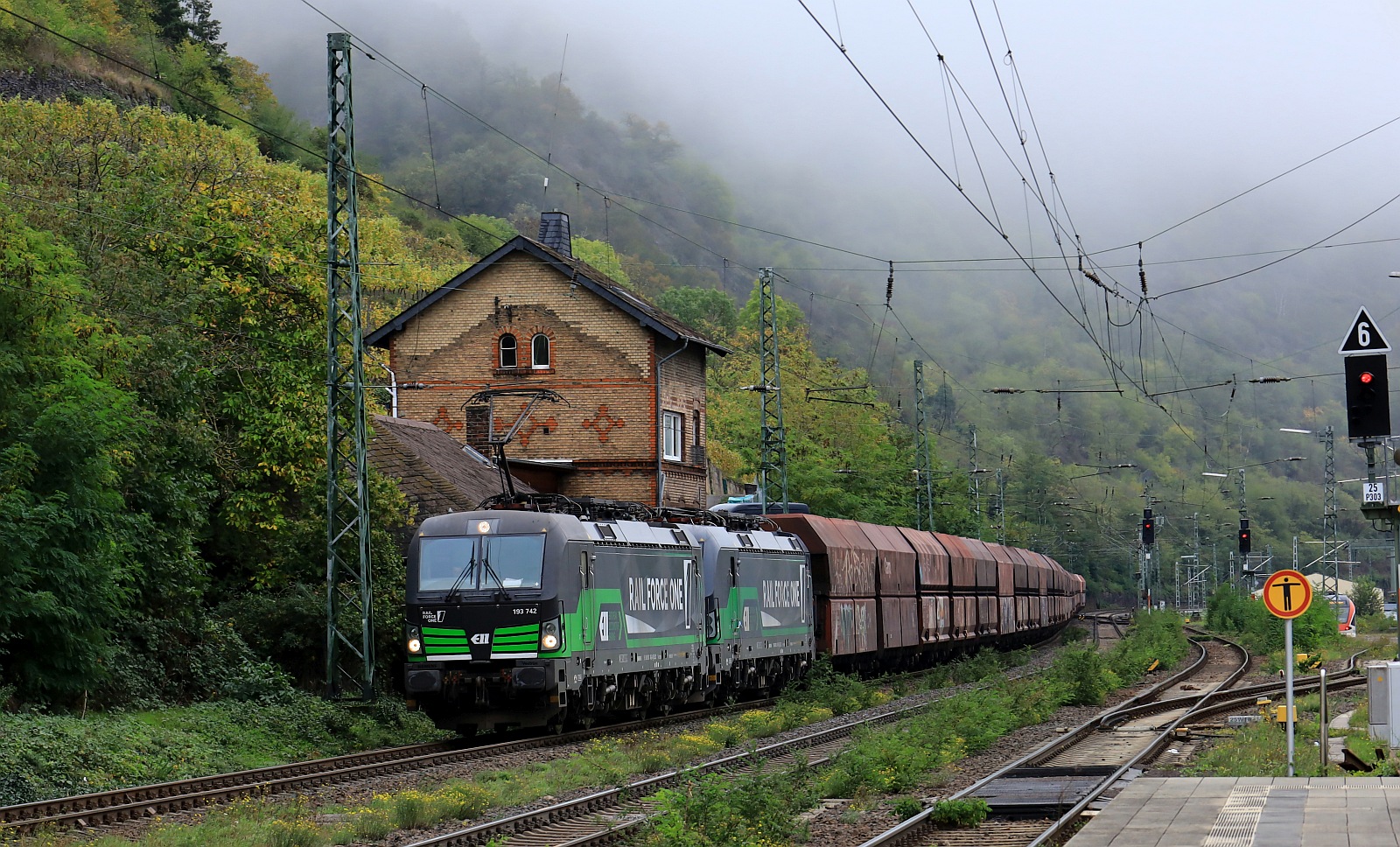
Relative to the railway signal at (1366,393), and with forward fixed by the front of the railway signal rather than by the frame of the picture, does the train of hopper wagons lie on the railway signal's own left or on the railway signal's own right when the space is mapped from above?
on the railway signal's own right

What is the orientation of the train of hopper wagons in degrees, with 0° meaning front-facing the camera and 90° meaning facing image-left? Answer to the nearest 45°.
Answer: approximately 45°

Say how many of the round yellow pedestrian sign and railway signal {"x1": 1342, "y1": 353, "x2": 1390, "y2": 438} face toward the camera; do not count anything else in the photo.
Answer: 2

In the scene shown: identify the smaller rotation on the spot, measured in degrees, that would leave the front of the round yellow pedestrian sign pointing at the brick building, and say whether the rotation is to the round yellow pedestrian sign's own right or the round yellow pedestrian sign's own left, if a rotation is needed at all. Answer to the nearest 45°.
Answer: approximately 135° to the round yellow pedestrian sign's own right

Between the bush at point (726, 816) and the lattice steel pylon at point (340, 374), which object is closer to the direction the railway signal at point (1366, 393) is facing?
the bush

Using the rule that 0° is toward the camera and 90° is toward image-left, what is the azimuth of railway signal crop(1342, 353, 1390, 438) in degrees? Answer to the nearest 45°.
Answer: approximately 0°

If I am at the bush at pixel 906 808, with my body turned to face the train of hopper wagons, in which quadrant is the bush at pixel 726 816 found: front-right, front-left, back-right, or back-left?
back-left

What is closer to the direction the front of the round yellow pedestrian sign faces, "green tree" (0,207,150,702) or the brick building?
the green tree
